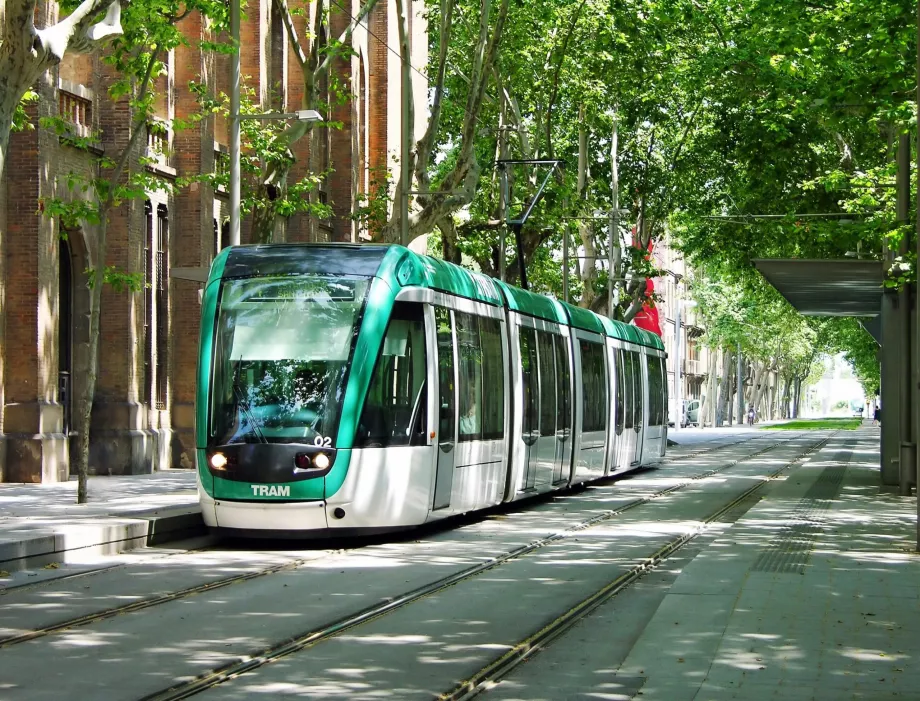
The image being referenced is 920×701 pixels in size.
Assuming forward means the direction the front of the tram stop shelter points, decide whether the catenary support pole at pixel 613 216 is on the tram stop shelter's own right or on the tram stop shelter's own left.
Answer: on the tram stop shelter's own right

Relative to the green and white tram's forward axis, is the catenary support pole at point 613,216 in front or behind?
behind

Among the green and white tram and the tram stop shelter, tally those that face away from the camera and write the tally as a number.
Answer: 0

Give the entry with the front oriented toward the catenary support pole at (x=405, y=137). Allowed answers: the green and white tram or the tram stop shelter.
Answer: the tram stop shelter

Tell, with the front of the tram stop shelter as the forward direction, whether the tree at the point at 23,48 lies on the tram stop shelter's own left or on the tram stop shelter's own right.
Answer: on the tram stop shelter's own left

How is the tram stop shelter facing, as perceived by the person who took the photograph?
facing to the left of the viewer

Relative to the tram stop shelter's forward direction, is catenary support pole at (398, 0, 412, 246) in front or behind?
in front

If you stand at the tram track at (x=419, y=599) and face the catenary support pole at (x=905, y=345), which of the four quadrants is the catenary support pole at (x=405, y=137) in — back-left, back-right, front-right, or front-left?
front-left

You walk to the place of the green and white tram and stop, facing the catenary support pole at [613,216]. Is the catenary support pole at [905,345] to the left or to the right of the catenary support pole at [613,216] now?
right

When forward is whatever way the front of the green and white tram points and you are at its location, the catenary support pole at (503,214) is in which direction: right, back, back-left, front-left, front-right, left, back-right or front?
back-right

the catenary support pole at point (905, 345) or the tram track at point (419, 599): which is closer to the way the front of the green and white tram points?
the tram track

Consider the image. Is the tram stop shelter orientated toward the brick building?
yes

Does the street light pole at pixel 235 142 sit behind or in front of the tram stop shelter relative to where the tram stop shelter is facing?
in front
